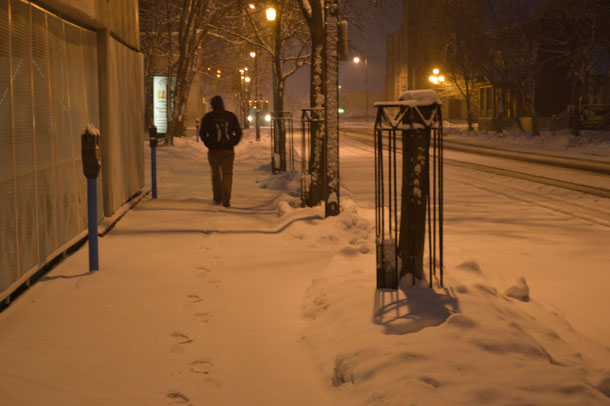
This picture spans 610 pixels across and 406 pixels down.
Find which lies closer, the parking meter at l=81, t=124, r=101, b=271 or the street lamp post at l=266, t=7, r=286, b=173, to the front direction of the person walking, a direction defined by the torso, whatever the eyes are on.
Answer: the street lamp post

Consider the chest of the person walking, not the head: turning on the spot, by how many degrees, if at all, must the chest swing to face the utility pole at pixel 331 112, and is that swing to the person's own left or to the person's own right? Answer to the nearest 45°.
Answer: approximately 135° to the person's own right

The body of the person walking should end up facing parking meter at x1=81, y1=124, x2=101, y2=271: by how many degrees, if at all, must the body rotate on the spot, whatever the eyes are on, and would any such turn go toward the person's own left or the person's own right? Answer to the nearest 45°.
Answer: approximately 180°

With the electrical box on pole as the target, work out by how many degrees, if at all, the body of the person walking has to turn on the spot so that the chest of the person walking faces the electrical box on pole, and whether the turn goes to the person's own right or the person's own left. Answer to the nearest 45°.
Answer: approximately 135° to the person's own right

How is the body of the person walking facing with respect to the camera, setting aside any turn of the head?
away from the camera

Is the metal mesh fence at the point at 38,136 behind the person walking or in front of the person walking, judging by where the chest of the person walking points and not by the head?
behind

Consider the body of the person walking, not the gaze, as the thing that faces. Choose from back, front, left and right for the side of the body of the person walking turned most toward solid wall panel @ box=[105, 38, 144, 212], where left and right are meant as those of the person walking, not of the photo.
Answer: left

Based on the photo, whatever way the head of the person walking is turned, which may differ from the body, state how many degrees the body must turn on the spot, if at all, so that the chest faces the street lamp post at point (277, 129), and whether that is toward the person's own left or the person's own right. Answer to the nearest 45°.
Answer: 0° — they already face it
